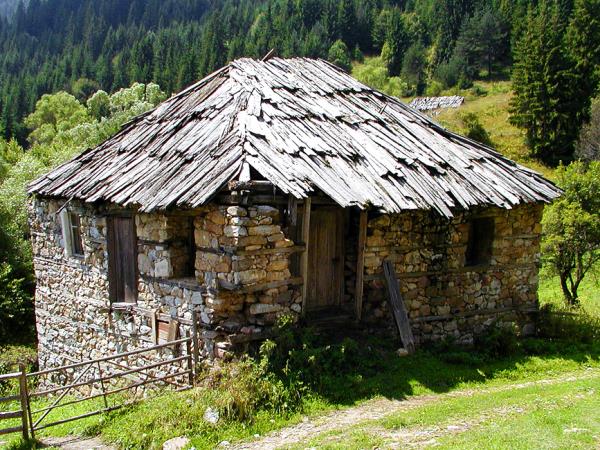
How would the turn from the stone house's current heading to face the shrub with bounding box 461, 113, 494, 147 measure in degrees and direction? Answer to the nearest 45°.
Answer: approximately 90° to its left

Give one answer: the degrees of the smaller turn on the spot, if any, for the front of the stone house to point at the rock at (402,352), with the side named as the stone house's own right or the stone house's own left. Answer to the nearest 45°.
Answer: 0° — it already faces it

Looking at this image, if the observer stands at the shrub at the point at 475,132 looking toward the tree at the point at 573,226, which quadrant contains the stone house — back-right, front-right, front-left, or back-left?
front-right

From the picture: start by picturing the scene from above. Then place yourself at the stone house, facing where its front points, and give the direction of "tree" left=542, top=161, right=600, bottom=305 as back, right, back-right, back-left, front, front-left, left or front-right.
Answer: left

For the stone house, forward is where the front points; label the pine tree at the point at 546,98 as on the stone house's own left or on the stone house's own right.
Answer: on the stone house's own left

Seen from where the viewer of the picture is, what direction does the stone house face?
facing the viewer and to the right of the viewer

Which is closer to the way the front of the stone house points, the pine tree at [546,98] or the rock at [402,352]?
the rock

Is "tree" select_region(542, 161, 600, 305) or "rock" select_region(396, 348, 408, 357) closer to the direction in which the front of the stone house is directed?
the rock

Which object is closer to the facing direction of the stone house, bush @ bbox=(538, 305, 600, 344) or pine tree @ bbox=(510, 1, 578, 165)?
the bush

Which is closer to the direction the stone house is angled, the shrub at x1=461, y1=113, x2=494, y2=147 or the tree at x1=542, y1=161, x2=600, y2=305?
the tree

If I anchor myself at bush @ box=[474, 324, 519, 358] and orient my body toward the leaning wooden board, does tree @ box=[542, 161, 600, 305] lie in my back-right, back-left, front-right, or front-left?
back-right
